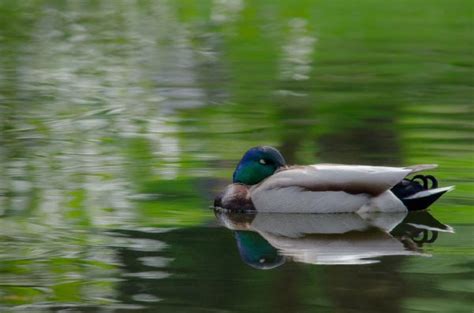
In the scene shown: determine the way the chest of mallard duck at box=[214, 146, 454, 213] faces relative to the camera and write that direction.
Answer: to the viewer's left
